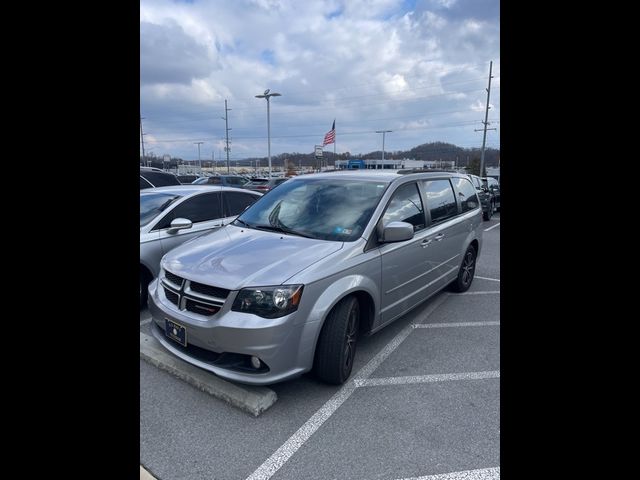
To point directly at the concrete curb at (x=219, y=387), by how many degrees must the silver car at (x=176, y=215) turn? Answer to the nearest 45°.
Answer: approximately 45° to its left

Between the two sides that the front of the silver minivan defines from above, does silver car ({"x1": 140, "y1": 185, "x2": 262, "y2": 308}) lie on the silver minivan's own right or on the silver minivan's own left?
on the silver minivan's own right

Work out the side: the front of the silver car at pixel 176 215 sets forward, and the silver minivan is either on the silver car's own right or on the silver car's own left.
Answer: on the silver car's own left

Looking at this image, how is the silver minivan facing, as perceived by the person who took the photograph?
facing the viewer and to the left of the viewer

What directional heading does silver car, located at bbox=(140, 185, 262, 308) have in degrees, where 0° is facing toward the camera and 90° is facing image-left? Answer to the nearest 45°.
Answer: approximately 45°

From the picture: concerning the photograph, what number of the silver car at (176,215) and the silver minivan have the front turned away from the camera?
0
